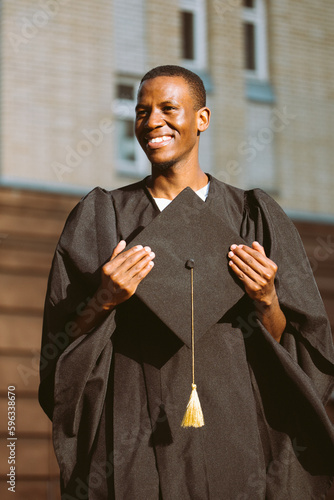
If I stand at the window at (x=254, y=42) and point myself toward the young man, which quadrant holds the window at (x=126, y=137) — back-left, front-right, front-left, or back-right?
front-right

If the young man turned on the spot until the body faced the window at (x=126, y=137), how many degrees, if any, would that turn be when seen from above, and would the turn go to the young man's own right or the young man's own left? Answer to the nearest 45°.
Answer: approximately 180°

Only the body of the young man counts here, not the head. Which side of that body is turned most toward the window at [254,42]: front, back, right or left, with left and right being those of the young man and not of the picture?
back

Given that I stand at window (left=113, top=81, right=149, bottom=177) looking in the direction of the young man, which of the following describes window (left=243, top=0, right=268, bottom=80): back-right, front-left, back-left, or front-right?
back-left

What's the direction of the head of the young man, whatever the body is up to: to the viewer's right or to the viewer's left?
to the viewer's left

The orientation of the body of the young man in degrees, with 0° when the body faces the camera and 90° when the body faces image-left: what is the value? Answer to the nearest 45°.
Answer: approximately 0°
